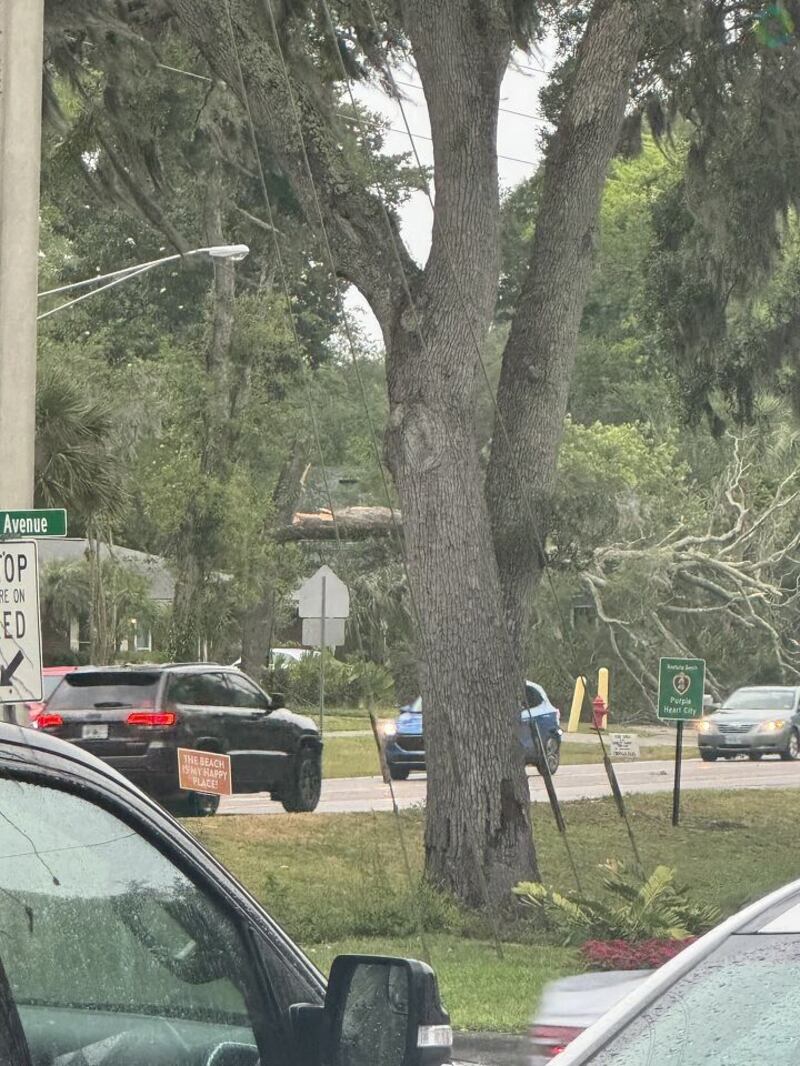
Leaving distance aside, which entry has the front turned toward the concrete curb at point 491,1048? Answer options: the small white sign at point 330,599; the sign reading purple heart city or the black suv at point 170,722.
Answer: the sign reading purple heart city

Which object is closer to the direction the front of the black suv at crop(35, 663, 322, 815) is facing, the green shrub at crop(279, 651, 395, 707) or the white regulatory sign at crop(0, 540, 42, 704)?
the green shrub

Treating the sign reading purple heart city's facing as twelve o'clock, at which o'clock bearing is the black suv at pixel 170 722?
The black suv is roughly at 2 o'clock from the sign reading purple heart city.

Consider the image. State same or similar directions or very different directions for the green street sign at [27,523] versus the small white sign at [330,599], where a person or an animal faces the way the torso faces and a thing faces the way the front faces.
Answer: very different directions

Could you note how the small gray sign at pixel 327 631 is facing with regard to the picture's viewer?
facing away from the viewer

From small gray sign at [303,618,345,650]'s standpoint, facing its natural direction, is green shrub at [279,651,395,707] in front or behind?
in front

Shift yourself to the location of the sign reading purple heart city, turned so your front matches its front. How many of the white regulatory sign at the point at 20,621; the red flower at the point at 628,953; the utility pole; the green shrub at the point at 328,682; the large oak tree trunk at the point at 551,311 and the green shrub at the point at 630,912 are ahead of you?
5

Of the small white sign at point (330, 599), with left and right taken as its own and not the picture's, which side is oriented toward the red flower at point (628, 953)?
back

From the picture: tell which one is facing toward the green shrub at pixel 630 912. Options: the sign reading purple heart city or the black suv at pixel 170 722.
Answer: the sign reading purple heart city

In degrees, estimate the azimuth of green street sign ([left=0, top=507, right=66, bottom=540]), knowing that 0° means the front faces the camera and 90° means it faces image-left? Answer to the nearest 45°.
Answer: approximately 0°

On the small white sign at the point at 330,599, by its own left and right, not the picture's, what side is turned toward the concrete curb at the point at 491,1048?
back

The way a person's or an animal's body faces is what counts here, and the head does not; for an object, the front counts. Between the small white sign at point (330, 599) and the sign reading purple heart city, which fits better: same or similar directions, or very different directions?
very different directions

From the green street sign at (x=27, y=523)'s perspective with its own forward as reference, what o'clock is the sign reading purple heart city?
The sign reading purple heart city is roughly at 7 o'clock from the green street sign.

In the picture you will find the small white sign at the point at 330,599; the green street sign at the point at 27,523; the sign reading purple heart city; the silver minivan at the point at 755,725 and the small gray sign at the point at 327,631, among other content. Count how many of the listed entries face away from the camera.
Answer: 2

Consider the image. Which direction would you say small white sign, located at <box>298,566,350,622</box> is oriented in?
away from the camera

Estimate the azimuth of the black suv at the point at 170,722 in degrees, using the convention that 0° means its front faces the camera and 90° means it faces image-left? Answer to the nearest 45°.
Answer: approximately 225°
